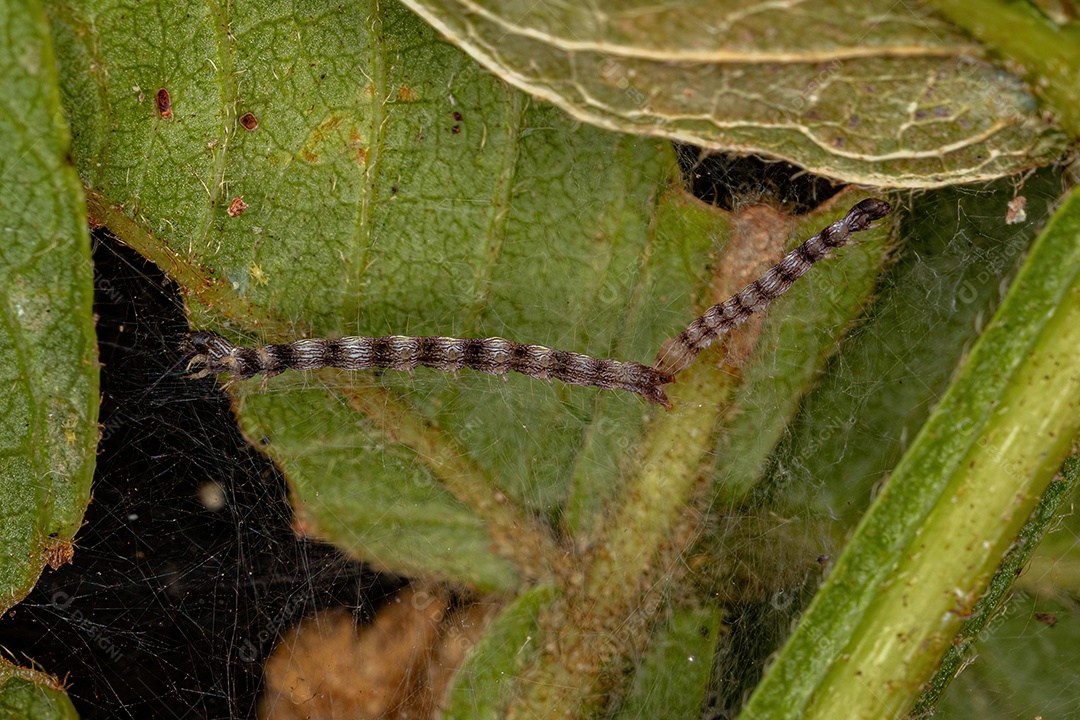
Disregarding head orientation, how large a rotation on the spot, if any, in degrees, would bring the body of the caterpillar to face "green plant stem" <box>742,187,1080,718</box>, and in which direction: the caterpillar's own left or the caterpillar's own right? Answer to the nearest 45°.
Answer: approximately 135° to the caterpillar's own left

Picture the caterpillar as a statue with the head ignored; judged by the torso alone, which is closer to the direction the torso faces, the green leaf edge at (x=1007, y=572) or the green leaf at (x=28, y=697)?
the green leaf

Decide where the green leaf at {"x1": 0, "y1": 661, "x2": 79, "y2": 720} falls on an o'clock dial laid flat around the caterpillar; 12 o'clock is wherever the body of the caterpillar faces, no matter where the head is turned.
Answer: The green leaf is roughly at 11 o'clock from the caterpillar.

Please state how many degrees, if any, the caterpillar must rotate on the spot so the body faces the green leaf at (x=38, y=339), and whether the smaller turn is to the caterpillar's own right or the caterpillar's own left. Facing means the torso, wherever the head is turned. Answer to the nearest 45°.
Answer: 0° — it already faces it

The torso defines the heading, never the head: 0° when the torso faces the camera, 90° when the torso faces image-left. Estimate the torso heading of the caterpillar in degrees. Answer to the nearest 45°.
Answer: approximately 90°

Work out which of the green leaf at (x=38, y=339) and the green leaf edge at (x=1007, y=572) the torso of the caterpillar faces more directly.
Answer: the green leaf
